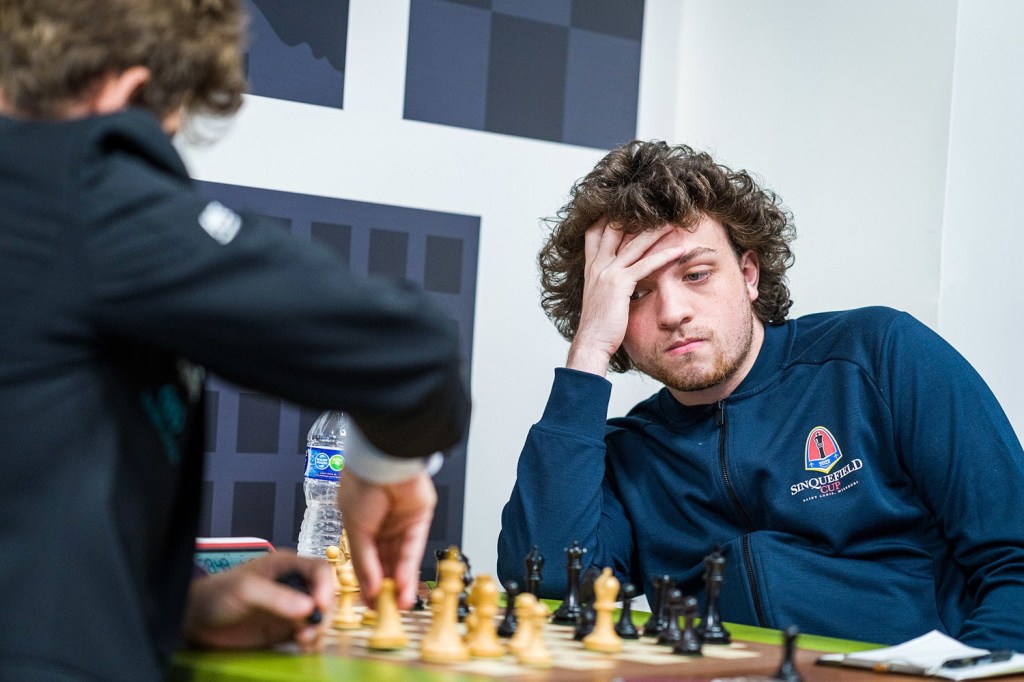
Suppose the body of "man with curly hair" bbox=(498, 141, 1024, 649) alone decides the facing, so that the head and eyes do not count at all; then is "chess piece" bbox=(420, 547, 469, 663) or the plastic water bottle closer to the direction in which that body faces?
the chess piece

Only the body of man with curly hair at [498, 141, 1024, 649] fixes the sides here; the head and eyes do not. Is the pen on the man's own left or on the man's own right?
on the man's own left

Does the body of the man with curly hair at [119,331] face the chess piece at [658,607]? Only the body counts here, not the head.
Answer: yes

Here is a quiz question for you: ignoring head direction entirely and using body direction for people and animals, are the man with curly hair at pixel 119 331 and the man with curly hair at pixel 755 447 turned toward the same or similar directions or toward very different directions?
very different directions

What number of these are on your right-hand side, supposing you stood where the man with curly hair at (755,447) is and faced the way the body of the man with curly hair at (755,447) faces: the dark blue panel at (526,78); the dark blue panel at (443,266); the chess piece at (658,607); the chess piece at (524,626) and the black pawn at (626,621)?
2

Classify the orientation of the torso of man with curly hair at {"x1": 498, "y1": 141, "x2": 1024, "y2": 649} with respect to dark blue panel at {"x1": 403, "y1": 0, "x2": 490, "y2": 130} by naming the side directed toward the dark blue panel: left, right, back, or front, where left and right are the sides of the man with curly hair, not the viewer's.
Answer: right

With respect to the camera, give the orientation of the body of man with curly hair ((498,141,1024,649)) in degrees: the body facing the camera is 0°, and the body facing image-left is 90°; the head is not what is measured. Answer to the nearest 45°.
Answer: approximately 45°

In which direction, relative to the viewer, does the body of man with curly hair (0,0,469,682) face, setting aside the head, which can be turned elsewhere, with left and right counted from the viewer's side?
facing away from the viewer and to the right of the viewer

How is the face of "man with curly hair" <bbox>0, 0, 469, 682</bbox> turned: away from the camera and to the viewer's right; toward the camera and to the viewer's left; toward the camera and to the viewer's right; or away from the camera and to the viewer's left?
away from the camera and to the viewer's right

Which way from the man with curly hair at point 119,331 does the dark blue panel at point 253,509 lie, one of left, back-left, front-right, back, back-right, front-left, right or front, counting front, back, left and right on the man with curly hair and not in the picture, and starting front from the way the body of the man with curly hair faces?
front-left
